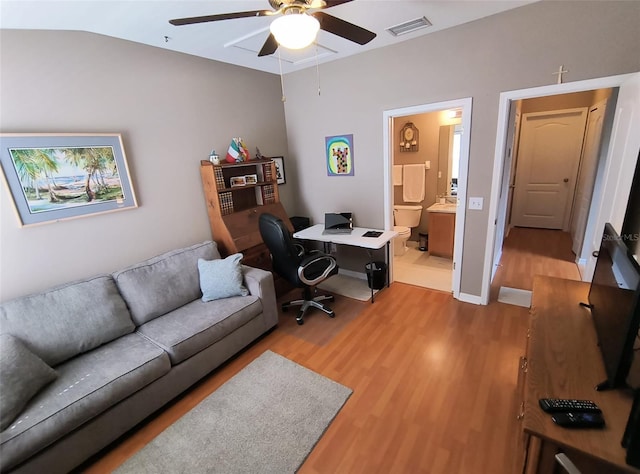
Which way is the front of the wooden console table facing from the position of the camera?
facing to the left of the viewer

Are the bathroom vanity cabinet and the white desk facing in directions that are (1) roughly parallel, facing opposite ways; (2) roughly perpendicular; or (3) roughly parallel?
roughly perpendicular

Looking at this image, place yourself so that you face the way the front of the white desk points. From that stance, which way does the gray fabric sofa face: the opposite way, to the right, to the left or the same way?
to the left

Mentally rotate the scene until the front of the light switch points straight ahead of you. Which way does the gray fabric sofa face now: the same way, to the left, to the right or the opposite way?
to the left

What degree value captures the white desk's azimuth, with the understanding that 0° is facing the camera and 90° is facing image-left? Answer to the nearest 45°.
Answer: approximately 0°

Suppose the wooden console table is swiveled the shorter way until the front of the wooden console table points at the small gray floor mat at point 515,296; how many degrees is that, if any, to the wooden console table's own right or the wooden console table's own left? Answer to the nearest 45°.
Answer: approximately 90° to the wooden console table's own right

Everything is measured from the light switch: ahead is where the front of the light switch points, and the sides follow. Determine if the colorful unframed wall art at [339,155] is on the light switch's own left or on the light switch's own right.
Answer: on the light switch's own right

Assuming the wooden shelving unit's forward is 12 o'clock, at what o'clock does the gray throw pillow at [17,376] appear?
The gray throw pillow is roughly at 3 o'clock from the wooden shelving unit.

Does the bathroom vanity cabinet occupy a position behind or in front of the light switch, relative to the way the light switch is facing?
behind

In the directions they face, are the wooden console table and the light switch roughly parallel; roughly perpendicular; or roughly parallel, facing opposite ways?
roughly perpendicular

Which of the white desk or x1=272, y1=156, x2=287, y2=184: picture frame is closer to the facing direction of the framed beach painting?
the white desk

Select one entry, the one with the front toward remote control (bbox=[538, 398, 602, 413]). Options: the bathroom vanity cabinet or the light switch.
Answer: the light switch

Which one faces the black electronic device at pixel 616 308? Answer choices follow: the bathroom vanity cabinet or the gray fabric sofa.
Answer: the gray fabric sofa

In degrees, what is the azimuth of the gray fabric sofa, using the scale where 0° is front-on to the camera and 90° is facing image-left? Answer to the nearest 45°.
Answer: approximately 315°
